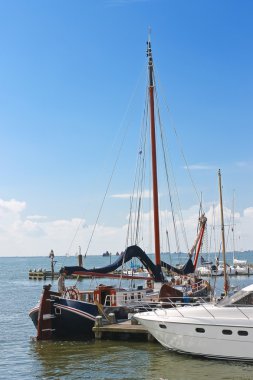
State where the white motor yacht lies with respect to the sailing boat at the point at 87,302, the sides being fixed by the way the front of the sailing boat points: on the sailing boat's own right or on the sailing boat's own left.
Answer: on the sailing boat's own right

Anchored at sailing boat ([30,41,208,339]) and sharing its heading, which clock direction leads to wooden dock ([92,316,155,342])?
The wooden dock is roughly at 3 o'clock from the sailing boat.

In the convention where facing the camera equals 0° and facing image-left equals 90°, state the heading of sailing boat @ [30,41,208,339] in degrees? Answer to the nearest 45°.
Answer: approximately 225°

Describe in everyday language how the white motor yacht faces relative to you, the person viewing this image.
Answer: facing to the left of the viewer

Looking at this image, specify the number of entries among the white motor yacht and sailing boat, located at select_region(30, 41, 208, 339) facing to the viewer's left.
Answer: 1

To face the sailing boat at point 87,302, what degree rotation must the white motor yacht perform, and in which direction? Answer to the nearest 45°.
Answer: approximately 45° to its right

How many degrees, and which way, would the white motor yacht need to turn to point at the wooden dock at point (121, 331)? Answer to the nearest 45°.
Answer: approximately 45° to its right

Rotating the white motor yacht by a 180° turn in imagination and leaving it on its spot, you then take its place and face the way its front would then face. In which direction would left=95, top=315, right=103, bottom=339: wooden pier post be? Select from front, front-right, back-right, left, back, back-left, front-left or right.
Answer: back-left
